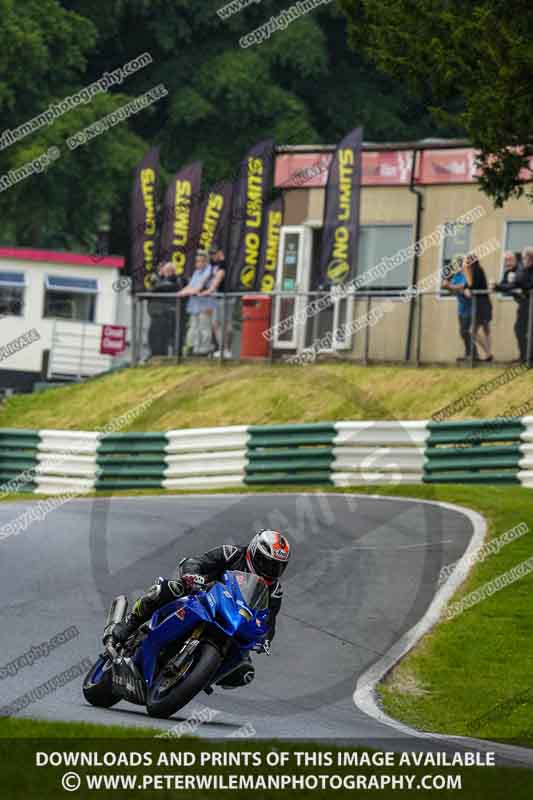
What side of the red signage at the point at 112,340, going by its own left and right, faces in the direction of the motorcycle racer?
front

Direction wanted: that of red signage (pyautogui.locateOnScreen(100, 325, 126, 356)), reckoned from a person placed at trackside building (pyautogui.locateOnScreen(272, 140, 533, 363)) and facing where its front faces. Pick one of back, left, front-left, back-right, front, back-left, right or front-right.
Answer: back-right

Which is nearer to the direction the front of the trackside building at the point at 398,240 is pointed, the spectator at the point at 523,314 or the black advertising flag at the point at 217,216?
the spectator

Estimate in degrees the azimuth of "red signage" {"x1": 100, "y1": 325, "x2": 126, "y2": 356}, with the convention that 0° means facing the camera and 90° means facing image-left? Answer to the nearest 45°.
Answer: approximately 0°

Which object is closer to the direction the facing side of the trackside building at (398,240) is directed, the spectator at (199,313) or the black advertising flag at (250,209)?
the spectator

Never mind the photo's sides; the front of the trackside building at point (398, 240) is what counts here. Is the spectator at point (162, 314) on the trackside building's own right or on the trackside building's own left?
on the trackside building's own right

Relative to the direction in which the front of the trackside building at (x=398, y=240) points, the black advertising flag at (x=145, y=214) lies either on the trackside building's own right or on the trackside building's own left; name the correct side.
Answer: on the trackside building's own right

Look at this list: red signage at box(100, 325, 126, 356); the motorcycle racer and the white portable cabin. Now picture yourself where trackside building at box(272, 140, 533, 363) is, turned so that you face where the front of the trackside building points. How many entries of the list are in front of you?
1
